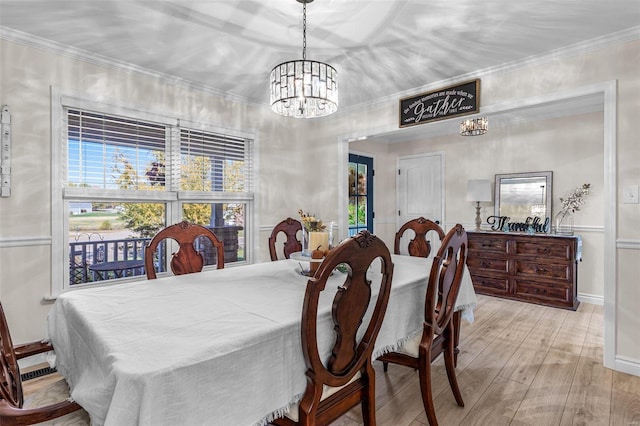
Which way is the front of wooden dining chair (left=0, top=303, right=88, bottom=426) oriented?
to the viewer's right

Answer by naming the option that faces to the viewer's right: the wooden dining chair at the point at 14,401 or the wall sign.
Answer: the wooden dining chair

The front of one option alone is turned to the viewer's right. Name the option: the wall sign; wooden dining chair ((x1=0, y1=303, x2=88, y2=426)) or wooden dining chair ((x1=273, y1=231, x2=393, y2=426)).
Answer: wooden dining chair ((x1=0, y1=303, x2=88, y2=426))

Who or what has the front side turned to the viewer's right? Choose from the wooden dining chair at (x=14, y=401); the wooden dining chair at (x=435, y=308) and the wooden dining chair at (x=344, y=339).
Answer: the wooden dining chair at (x=14, y=401)

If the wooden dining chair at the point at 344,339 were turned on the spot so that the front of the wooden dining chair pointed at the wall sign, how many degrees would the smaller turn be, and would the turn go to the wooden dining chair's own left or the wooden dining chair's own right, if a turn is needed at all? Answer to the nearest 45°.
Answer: approximately 90° to the wooden dining chair's own right

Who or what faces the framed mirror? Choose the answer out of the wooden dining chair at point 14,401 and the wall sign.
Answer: the wooden dining chair

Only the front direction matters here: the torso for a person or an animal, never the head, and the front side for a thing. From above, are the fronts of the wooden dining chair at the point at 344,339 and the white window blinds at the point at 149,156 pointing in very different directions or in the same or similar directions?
very different directions

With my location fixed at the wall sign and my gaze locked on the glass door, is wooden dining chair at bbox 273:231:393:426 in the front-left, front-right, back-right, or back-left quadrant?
back-left

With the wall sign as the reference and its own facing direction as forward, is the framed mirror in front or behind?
behind

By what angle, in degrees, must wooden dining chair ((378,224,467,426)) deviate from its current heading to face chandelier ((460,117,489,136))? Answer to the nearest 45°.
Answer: approximately 45° to its right

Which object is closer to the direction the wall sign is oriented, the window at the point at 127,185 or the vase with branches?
the window

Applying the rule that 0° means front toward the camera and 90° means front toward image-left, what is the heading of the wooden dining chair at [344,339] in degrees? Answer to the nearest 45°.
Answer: approximately 135°

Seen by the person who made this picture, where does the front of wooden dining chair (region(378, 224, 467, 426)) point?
facing away from the viewer and to the left of the viewer
